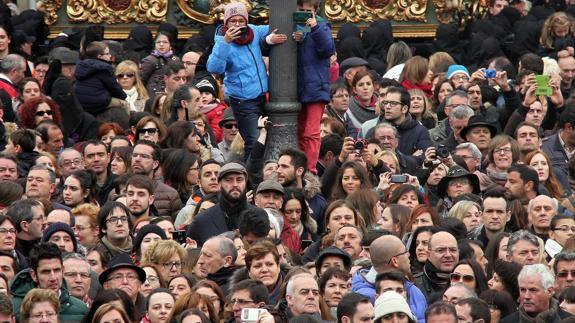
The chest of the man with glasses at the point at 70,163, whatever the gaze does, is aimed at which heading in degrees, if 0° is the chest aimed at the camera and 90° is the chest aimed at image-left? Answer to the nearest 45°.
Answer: approximately 0°

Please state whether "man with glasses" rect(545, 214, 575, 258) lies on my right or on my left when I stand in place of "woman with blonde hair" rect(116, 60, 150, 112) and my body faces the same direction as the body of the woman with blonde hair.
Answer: on my left

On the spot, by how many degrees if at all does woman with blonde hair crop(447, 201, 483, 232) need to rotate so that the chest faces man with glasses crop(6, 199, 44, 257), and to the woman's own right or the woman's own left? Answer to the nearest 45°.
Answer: approximately 90° to the woman's own right

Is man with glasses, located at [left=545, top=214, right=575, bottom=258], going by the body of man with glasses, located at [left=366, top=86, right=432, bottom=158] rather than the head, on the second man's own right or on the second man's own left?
on the second man's own left

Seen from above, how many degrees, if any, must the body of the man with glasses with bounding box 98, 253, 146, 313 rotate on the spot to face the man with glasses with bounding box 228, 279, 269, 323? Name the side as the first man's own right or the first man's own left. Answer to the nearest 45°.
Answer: approximately 45° to the first man's own left
